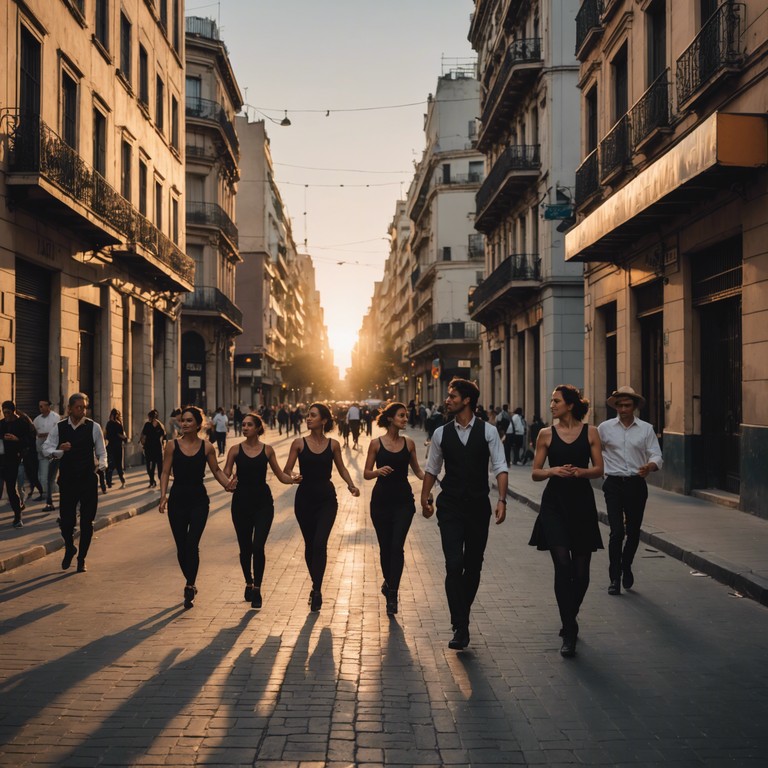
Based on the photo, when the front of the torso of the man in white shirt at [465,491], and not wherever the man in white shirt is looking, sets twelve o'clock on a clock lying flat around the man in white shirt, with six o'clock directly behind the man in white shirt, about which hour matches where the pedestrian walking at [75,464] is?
The pedestrian walking is roughly at 4 o'clock from the man in white shirt.

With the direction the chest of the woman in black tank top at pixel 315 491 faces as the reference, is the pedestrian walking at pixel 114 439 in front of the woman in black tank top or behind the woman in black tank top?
behind

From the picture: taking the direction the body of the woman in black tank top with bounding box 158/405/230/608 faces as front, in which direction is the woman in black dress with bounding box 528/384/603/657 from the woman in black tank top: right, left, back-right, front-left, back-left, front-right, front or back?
front-left

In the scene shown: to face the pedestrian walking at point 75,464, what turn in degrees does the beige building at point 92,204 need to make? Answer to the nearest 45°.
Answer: approximately 45° to its right

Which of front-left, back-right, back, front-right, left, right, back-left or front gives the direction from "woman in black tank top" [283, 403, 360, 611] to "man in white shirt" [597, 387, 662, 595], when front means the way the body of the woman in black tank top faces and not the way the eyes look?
left

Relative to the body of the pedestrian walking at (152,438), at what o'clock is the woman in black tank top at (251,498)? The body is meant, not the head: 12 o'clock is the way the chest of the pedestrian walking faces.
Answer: The woman in black tank top is roughly at 12 o'clock from the pedestrian walking.

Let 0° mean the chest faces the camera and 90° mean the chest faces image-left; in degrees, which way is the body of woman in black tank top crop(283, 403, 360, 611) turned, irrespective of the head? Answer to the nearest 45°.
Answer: approximately 0°

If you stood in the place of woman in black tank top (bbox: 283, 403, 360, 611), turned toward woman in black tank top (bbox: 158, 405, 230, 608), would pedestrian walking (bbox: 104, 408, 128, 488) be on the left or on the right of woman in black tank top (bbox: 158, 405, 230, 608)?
right

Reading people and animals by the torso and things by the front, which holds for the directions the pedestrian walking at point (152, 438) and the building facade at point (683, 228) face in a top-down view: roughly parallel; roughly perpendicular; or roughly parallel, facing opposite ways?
roughly perpendicular

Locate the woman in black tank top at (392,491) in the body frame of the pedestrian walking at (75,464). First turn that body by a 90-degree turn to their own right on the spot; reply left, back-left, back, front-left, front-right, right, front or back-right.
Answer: back-left

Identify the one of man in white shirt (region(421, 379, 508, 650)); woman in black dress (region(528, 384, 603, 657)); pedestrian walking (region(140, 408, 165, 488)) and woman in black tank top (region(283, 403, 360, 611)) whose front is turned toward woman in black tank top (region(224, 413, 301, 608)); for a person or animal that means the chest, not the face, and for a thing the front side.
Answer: the pedestrian walking
